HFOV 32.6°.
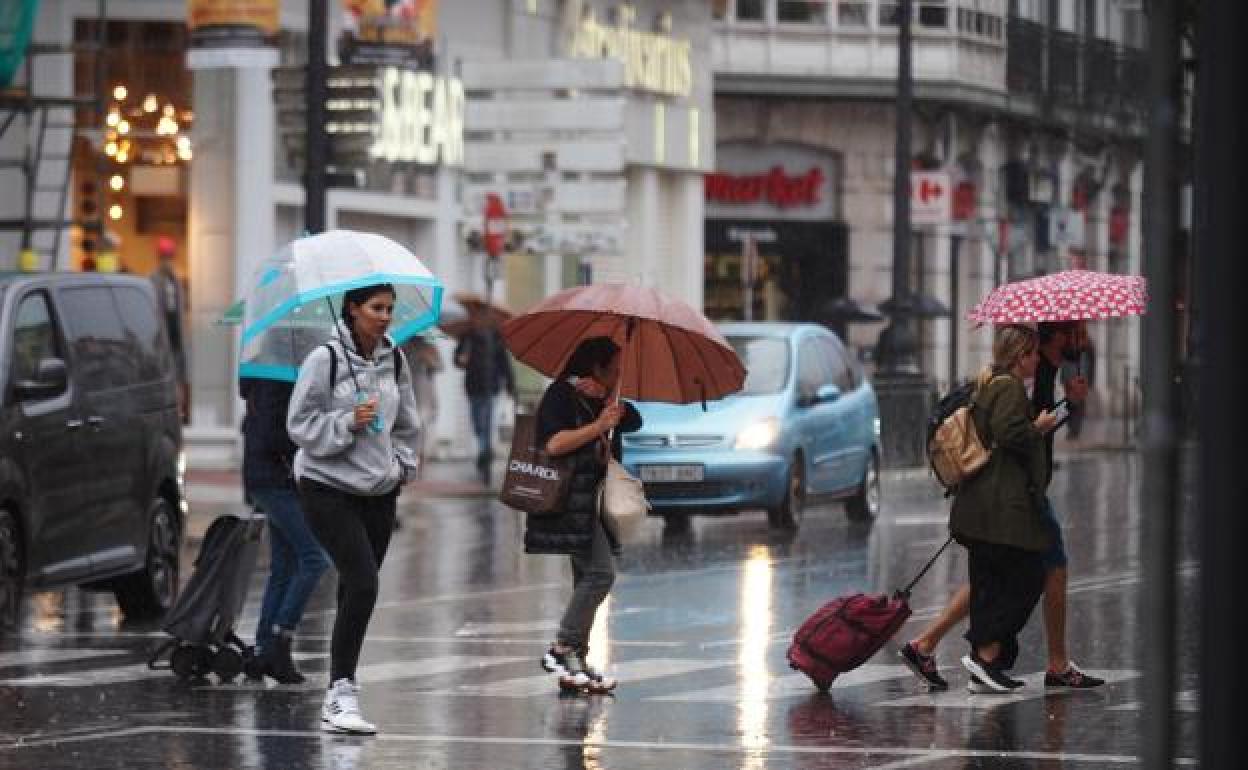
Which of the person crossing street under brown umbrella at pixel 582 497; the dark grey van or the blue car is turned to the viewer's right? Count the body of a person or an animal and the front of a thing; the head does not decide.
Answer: the person crossing street under brown umbrella

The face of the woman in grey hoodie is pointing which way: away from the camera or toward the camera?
toward the camera

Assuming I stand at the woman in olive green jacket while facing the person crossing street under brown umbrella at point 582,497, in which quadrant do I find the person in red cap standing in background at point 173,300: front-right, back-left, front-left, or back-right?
front-right

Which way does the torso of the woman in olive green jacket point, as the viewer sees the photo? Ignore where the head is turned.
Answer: to the viewer's right

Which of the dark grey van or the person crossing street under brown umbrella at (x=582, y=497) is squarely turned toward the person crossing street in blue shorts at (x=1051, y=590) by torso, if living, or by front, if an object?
the person crossing street under brown umbrella at (x=582, y=497)

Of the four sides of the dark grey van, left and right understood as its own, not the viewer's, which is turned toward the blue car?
back

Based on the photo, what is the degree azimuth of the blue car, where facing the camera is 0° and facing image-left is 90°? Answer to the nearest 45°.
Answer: approximately 45°

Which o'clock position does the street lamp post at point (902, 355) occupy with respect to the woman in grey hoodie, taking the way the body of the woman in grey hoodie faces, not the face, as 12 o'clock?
The street lamp post is roughly at 8 o'clock from the woman in grey hoodie.
